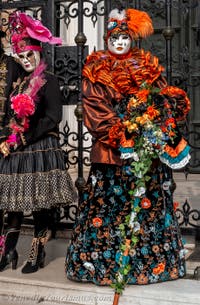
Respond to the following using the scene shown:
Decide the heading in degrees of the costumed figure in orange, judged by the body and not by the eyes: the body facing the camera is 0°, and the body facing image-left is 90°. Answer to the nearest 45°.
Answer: approximately 0°

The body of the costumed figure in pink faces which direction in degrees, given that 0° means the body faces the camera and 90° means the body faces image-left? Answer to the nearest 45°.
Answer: approximately 45°

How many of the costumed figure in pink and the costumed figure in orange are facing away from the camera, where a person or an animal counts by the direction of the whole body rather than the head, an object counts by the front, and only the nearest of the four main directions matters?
0

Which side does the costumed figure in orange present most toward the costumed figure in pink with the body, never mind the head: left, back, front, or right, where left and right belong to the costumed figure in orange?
right

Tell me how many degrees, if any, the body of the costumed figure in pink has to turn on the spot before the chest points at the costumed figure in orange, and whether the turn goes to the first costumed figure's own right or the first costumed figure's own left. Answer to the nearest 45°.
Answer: approximately 90° to the first costumed figure's own left

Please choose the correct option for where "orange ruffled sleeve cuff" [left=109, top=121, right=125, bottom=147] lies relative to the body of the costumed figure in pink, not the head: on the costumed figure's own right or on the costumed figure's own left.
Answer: on the costumed figure's own left
